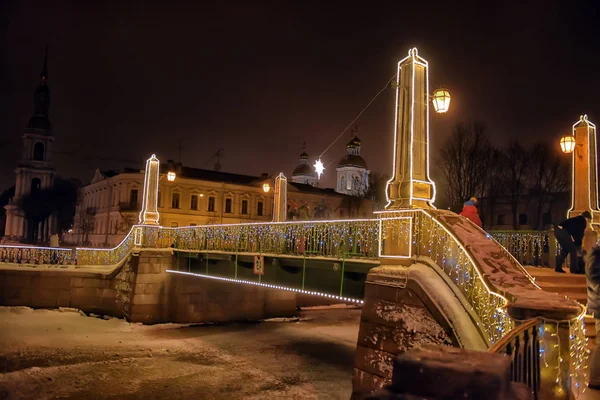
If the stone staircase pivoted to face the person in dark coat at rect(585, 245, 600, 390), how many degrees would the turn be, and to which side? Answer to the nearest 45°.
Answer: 0° — it already faces them

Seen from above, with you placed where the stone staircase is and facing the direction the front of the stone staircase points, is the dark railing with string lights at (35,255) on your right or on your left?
on your right
